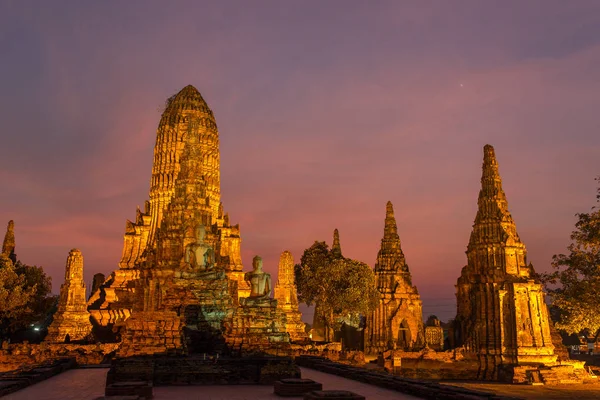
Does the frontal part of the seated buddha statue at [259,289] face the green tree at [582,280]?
no

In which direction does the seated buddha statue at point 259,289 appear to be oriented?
toward the camera

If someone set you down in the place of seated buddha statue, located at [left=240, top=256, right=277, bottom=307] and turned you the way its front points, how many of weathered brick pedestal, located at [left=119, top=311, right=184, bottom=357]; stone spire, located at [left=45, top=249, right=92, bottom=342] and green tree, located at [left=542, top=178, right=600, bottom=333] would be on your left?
1

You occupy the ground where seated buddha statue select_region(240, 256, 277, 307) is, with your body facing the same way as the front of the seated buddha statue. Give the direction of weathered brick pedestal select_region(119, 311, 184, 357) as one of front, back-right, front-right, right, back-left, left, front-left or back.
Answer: front-right

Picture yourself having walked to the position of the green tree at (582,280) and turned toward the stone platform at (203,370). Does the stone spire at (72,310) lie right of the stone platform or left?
right

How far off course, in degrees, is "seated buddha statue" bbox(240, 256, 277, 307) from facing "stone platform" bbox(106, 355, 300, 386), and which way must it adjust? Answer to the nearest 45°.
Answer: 0° — it already faces it

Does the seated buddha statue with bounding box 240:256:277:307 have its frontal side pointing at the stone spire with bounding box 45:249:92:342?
no
